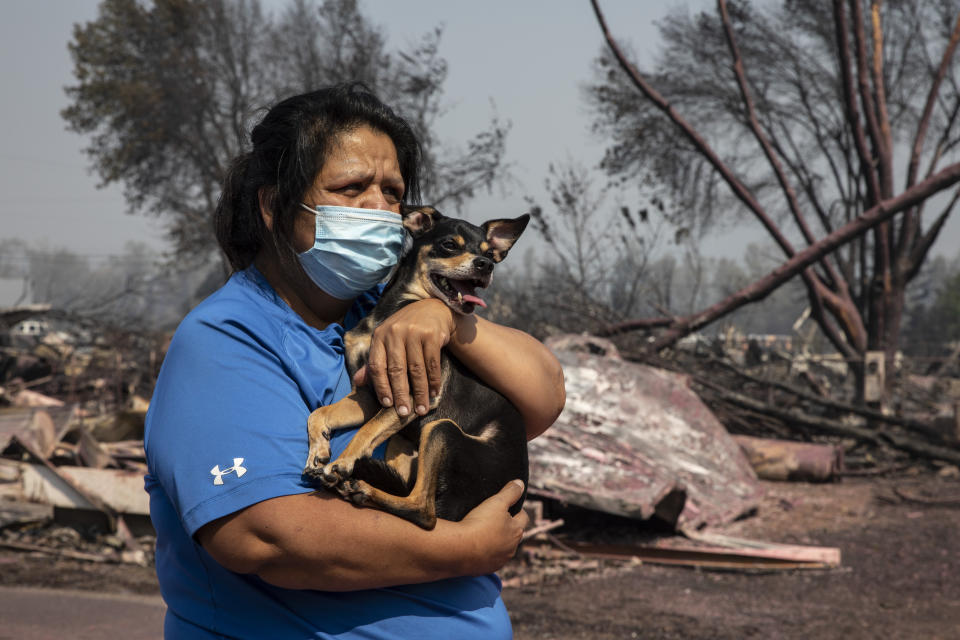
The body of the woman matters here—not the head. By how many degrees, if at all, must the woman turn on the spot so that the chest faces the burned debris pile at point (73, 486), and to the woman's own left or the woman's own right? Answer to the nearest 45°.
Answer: approximately 135° to the woman's own left

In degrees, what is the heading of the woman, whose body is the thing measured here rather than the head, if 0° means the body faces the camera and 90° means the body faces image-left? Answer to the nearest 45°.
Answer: approximately 315°

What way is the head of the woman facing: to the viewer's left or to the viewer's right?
to the viewer's right
